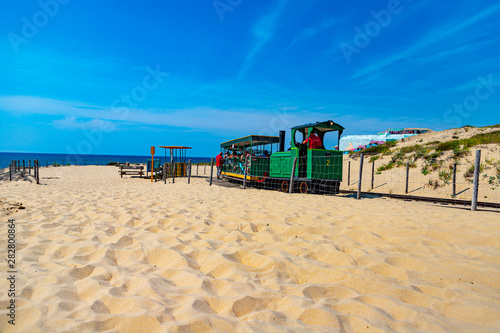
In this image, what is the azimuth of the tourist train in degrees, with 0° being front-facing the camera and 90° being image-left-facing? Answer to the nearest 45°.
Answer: approximately 315°
